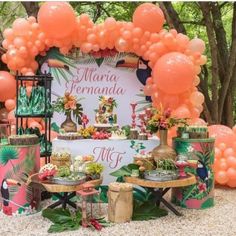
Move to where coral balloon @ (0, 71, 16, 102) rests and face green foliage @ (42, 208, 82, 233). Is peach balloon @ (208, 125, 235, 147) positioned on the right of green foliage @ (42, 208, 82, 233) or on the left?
left

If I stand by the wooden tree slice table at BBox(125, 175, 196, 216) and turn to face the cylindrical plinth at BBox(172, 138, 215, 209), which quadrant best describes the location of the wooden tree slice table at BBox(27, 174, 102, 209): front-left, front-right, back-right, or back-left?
back-left

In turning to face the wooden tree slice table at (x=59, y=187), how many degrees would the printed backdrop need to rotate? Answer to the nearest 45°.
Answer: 0° — it already faces it

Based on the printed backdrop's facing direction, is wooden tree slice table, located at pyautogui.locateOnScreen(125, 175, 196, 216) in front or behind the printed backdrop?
in front

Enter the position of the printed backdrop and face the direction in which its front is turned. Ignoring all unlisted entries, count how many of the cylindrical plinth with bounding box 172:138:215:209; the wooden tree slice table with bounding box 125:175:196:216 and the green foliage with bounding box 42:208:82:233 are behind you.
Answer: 0

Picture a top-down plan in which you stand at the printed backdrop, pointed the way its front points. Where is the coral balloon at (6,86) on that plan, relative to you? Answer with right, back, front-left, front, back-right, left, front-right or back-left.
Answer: right

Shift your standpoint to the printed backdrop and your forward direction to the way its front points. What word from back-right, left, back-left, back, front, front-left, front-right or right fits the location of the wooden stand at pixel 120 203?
front

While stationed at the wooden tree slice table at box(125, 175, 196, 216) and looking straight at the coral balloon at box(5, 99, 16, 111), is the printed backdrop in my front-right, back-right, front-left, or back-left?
front-right

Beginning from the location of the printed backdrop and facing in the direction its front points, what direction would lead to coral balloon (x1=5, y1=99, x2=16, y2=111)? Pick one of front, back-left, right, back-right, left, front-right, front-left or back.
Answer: right

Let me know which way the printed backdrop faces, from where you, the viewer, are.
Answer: facing the viewer

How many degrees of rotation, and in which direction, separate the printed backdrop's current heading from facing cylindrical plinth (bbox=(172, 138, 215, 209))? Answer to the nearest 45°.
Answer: approximately 45° to its left

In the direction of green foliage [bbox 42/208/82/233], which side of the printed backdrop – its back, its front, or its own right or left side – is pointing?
front
